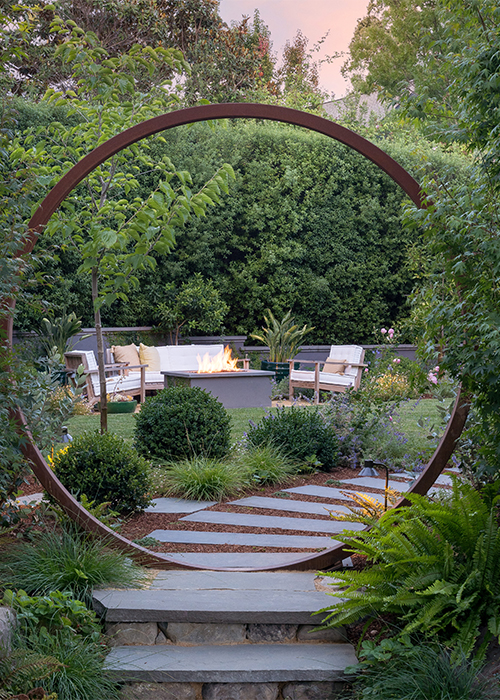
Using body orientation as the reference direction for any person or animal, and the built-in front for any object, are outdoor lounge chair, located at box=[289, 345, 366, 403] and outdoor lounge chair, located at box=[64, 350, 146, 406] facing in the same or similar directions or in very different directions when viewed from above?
very different directions

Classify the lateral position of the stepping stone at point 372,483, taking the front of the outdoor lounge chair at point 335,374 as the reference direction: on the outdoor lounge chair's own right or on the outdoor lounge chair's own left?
on the outdoor lounge chair's own left

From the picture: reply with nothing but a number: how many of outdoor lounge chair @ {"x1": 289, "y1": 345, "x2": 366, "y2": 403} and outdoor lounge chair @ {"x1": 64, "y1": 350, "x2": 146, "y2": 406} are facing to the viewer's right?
1

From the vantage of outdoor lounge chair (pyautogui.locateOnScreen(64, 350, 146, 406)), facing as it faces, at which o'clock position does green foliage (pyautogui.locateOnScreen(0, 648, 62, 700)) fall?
The green foliage is roughly at 3 o'clock from the outdoor lounge chair.

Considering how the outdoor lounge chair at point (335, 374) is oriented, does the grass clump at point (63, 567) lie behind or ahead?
ahead

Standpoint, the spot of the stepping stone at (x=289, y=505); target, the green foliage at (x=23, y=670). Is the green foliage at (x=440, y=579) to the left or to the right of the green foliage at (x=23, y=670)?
left

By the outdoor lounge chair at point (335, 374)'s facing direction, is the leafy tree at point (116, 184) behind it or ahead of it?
ahead

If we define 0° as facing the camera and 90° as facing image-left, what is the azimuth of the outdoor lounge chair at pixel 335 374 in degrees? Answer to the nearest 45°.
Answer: approximately 45°

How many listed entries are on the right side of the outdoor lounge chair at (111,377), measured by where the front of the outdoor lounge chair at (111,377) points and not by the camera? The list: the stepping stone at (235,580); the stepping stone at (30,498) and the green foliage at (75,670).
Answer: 3

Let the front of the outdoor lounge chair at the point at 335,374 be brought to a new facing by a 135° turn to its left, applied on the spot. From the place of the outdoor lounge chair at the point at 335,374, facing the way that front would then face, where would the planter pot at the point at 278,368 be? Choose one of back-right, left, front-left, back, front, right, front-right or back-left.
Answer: back-left

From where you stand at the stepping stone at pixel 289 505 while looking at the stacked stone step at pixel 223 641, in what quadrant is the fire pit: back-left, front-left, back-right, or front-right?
back-right

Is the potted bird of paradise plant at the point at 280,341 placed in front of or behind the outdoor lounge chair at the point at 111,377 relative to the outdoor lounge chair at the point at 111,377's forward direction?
in front

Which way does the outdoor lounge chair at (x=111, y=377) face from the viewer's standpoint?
to the viewer's right

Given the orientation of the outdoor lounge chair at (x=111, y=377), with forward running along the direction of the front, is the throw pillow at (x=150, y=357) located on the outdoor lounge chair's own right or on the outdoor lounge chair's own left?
on the outdoor lounge chair's own left

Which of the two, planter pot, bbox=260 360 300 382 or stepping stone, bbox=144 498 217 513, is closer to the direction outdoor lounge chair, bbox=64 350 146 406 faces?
the planter pot

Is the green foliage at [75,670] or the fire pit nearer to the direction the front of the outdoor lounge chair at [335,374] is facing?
the fire pit
